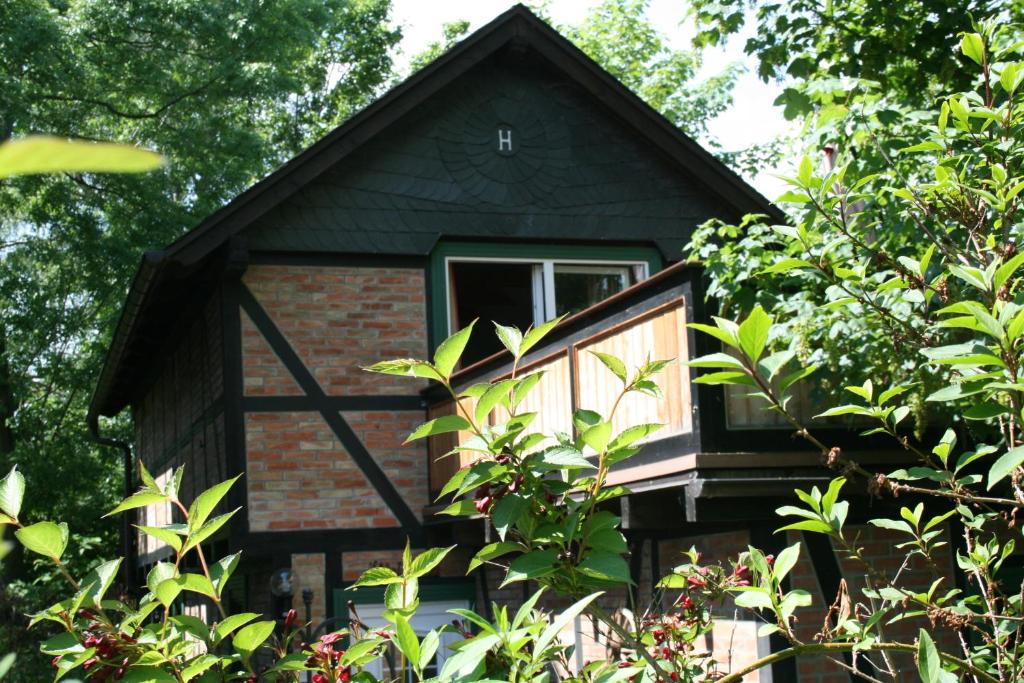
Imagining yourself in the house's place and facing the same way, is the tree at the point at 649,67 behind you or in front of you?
behind

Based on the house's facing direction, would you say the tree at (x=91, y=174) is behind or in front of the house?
behind

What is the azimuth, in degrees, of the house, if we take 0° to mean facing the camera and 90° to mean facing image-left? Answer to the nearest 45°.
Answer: approximately 0°

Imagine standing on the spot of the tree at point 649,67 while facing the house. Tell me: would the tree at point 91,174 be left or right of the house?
right
